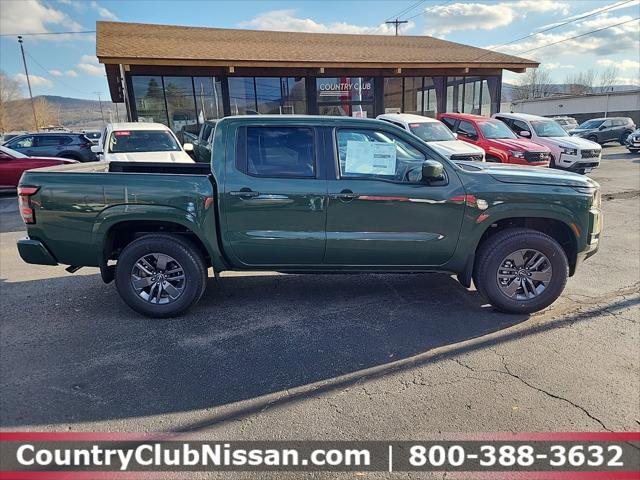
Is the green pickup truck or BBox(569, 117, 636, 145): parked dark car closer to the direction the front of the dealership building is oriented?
the green pickup truck

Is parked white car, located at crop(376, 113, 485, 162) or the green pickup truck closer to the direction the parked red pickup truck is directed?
the green pickup truck

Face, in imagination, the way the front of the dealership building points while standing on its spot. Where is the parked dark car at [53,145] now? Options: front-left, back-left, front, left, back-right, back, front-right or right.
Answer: right

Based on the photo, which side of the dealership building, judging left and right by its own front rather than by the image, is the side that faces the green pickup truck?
front

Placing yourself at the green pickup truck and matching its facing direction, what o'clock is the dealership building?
The dealership building is roughly at 9 o'clock from the green pickup truck.

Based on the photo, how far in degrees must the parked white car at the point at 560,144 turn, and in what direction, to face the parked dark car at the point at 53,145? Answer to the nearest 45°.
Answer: approximately 135° to its right

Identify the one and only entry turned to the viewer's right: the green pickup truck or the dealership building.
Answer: the green pickup truck

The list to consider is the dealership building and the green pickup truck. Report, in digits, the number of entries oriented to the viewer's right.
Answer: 1

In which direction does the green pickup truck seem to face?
to the viewer's right

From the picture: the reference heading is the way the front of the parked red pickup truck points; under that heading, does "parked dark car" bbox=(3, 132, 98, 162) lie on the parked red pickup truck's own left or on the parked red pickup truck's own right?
on the parked red pickup truck's own right

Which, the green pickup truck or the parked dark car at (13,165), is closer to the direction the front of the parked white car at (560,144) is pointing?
the green pickup truck

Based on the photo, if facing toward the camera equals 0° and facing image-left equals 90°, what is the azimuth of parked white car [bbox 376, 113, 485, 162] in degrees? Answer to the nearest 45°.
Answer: approximately 315°

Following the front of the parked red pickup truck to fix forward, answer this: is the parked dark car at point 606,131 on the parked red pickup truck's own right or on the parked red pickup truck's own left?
on the parked red pickup truck's own left

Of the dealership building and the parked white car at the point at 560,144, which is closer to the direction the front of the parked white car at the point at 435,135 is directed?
the parked white car
